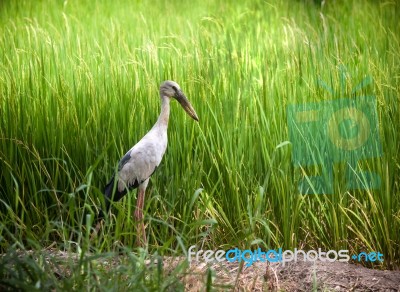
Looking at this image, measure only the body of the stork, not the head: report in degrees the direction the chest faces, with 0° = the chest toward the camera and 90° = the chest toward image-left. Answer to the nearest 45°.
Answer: approximately 270°
